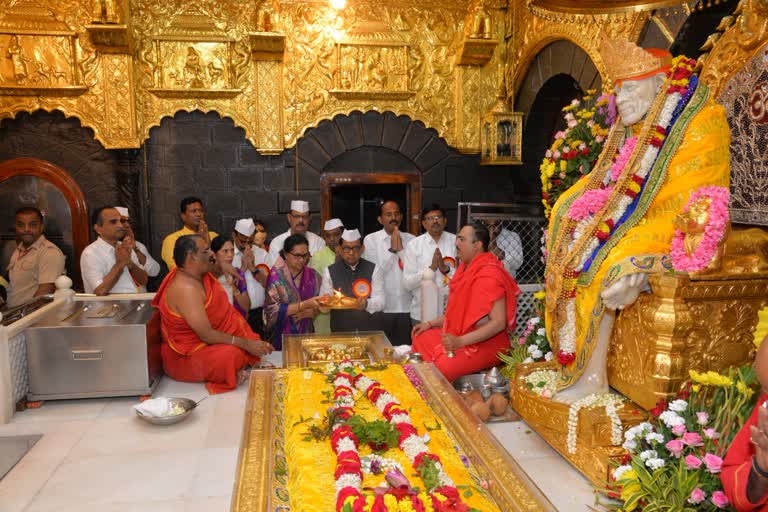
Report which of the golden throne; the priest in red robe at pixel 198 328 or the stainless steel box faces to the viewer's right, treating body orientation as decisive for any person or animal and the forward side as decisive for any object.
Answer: the priest in red robe

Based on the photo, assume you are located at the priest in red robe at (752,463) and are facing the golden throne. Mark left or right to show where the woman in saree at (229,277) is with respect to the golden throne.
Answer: left

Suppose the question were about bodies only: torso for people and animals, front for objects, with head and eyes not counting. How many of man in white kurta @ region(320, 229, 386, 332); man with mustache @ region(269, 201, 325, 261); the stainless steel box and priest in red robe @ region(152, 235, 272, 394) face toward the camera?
3

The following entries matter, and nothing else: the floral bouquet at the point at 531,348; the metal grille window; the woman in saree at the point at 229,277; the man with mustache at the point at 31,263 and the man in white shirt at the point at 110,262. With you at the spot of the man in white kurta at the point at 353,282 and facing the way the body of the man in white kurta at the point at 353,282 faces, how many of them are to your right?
3

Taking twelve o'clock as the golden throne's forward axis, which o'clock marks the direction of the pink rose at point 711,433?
The pink rose is roughly at 10 o'clock from the golden throne.

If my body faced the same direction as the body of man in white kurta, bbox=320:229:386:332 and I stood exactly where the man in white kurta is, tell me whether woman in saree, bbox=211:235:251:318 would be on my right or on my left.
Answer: on my right

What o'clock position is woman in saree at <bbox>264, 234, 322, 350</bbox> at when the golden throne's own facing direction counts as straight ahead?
The woman in saree is roughly at 2 o'clock from the golden throne.

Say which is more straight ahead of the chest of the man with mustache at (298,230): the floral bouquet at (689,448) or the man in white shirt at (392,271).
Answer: the floral bouquet

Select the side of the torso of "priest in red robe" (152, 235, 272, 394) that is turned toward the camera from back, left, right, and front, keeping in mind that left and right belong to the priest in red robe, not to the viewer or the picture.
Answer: right

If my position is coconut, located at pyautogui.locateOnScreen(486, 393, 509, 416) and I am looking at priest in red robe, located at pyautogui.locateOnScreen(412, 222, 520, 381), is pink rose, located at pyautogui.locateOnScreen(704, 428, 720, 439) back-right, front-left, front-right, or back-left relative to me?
back-right

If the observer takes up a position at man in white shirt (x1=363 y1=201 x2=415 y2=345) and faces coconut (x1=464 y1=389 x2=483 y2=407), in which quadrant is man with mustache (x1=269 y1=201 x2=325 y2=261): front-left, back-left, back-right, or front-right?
back-right

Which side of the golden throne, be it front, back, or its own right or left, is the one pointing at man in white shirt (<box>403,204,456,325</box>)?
right

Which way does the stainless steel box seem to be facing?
toward the camera

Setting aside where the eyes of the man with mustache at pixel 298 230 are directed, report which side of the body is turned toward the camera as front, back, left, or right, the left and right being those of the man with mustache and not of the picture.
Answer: front
